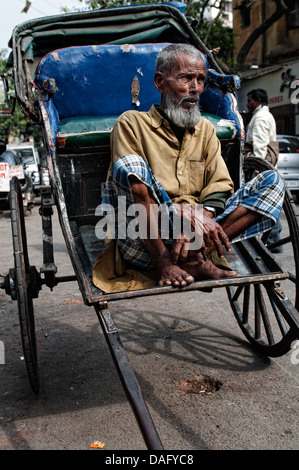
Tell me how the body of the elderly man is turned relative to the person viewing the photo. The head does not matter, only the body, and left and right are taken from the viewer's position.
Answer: facing the viewer and to the right of the viewer

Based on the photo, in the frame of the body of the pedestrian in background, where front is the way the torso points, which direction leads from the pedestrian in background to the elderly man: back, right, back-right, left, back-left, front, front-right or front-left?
left

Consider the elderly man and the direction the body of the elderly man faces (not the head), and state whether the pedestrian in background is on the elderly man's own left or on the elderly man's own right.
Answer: on the elderly man's own left

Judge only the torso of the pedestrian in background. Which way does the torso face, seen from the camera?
to the viewer's left

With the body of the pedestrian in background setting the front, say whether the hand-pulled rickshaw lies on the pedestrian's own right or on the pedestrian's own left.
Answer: on the pedestrian's own left

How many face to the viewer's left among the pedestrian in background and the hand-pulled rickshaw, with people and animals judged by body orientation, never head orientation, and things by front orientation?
1

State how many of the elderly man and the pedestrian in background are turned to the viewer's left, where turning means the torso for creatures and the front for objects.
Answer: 1

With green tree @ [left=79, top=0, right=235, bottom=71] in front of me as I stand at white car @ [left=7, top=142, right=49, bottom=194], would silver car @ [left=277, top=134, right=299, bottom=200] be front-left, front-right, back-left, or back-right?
front-right

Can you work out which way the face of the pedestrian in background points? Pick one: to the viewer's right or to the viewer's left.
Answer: to the viewer's left

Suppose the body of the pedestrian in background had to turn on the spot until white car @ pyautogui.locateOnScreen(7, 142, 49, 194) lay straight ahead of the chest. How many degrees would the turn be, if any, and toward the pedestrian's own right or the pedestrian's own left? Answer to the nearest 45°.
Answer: approximately 45° to the pedestrian's own right
